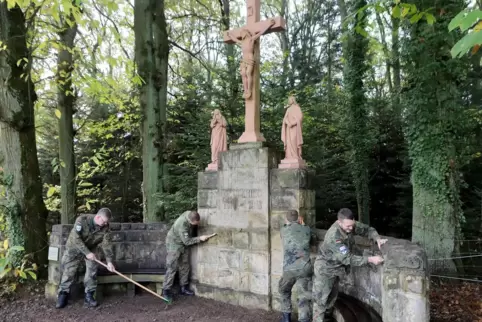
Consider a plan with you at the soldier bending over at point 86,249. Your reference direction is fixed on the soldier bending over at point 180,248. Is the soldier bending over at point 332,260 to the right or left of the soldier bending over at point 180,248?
right

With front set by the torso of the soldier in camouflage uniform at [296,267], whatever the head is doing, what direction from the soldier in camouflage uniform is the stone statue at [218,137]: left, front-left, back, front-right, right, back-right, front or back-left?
front-left

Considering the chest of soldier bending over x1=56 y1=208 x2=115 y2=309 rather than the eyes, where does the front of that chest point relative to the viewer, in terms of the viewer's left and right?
facing the viewer and to the right of the viewer

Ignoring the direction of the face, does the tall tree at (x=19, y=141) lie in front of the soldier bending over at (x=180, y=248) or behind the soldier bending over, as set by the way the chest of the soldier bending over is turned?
behind

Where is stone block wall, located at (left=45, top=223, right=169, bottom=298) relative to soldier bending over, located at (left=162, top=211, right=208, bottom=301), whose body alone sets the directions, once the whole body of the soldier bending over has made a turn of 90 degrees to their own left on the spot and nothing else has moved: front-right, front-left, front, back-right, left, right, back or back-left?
front-left

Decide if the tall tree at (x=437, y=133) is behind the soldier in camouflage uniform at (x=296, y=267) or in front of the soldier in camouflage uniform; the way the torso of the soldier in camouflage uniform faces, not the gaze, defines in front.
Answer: in front

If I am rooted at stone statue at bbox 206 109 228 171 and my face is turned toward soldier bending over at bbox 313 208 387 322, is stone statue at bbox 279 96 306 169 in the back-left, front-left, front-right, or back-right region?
front-left

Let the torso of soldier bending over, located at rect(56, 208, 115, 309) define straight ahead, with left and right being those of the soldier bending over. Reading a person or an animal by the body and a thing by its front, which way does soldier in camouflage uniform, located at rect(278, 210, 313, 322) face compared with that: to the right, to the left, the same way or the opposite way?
to the left

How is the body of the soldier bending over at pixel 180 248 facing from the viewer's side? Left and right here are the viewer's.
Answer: facing to the right of the viewer

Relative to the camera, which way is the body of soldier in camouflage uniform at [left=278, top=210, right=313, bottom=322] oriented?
away from the camera

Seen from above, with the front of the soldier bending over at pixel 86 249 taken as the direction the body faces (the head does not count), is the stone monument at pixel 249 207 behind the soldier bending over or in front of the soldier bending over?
in front

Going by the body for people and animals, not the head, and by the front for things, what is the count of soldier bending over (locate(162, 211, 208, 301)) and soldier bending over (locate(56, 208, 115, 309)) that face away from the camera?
0

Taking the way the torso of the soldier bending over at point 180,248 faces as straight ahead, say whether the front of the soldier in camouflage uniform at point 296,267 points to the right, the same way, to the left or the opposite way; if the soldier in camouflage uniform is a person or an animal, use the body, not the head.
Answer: to the left

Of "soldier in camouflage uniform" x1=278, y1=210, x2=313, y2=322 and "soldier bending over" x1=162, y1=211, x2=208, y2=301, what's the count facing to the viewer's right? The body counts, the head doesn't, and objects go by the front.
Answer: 1

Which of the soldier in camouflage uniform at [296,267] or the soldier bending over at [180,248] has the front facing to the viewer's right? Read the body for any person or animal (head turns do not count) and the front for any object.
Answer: the soldier bending over

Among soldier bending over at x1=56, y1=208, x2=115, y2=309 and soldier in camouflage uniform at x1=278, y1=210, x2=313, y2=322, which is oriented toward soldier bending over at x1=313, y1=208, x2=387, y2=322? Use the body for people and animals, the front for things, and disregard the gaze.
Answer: soldier bending over at x1=56, y1=208, x2=115, y2=309
